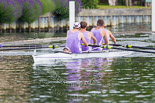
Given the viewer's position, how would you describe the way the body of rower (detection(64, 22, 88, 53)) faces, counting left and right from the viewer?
facing away from the viewer and to the right of the viewer
